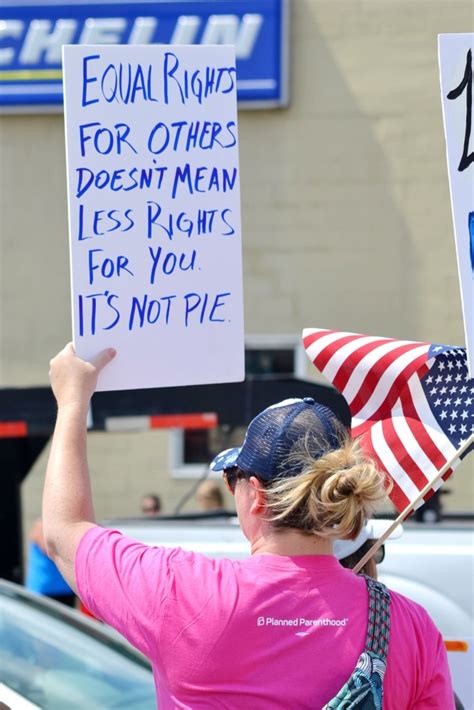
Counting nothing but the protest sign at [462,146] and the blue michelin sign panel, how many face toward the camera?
2

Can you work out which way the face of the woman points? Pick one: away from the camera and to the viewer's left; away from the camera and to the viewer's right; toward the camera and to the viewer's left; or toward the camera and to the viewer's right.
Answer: away from the camera and to the viewer's left

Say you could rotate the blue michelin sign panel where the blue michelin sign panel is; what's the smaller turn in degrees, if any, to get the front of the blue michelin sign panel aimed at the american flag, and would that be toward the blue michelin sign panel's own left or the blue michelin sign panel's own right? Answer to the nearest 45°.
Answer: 0° — it already faces it

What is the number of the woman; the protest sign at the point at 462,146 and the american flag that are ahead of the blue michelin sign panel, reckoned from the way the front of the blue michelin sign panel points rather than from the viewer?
3

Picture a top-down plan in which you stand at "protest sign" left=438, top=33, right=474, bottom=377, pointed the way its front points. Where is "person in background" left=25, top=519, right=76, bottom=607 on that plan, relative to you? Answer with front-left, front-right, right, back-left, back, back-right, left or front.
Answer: back-right

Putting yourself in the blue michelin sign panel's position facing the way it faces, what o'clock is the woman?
The woman is roughly at 12 o'clock from the blue michelin sign panel.

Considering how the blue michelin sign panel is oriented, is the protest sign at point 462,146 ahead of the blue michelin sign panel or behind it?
ahead

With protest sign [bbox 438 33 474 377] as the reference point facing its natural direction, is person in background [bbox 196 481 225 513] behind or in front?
behind

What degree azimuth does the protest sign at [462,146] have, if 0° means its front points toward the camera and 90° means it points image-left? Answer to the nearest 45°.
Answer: approximately 0°
